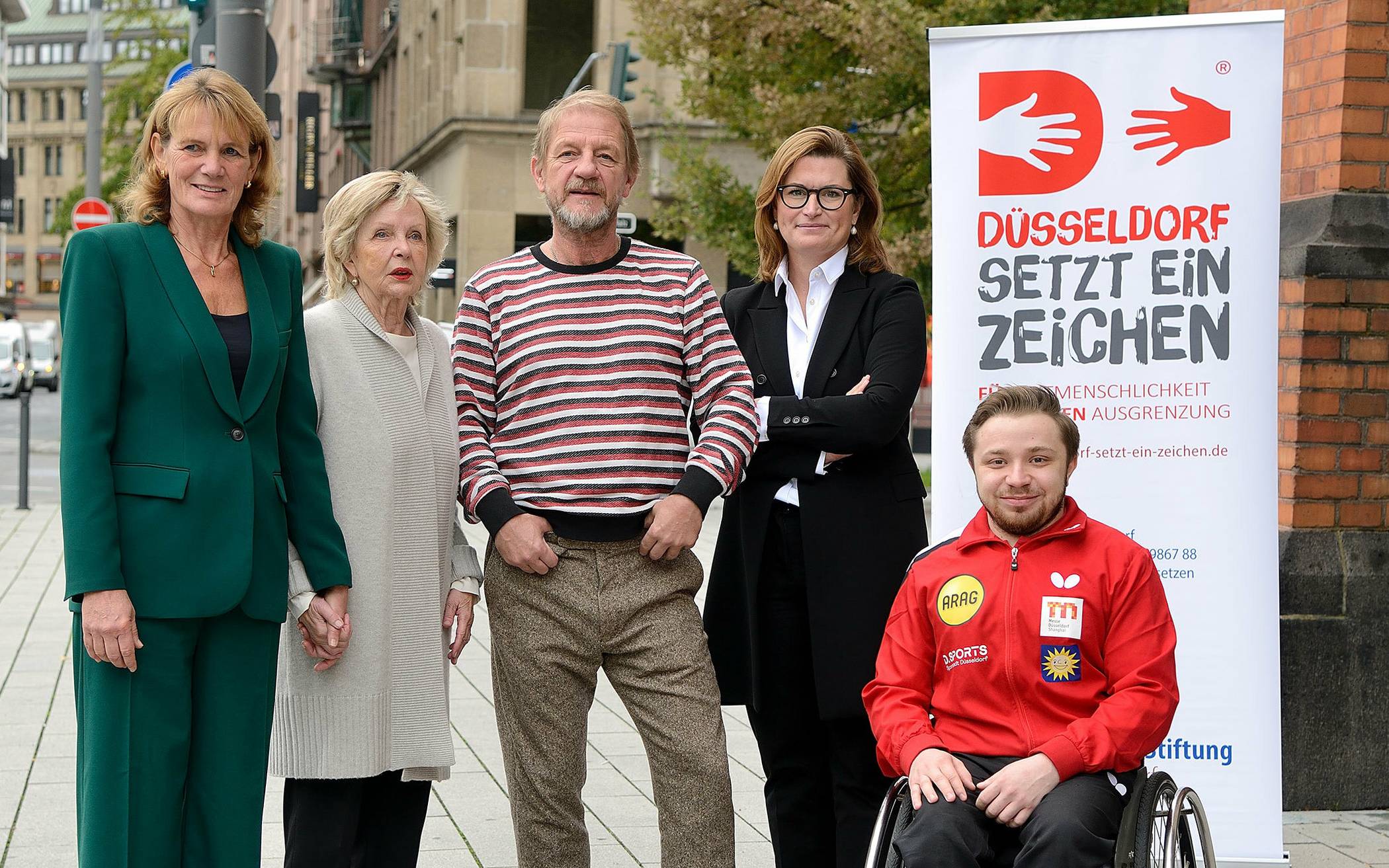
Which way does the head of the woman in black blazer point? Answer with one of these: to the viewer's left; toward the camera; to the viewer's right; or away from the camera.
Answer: toward the camera

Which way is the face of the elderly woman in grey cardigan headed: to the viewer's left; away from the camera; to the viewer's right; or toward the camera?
toward the camera

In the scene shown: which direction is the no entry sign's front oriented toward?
toward the camera

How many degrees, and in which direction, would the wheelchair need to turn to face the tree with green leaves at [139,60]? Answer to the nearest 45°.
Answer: approximately 135° to its right

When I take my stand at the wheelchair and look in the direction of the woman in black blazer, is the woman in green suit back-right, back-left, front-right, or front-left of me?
front-left

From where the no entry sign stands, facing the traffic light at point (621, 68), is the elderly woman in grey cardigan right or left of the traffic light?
right

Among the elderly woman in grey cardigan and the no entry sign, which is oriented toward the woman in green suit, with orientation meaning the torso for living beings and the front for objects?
the no entry sign

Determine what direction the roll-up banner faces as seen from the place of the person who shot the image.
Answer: facing the viewer

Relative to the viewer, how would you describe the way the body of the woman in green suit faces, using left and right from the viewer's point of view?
facing the viewer and to the right of the viewer

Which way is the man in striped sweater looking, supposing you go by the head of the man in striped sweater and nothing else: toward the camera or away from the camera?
toward the camera

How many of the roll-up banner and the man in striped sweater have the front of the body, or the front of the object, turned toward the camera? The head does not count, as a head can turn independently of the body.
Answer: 2

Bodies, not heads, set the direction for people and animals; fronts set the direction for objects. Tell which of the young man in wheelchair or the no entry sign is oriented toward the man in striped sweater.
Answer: the no entry sign

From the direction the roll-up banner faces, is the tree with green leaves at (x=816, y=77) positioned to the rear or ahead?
to the rear

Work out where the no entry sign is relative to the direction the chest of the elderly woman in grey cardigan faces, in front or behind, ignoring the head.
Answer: behind

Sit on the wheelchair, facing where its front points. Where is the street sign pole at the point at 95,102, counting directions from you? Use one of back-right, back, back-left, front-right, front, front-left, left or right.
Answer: back-right
